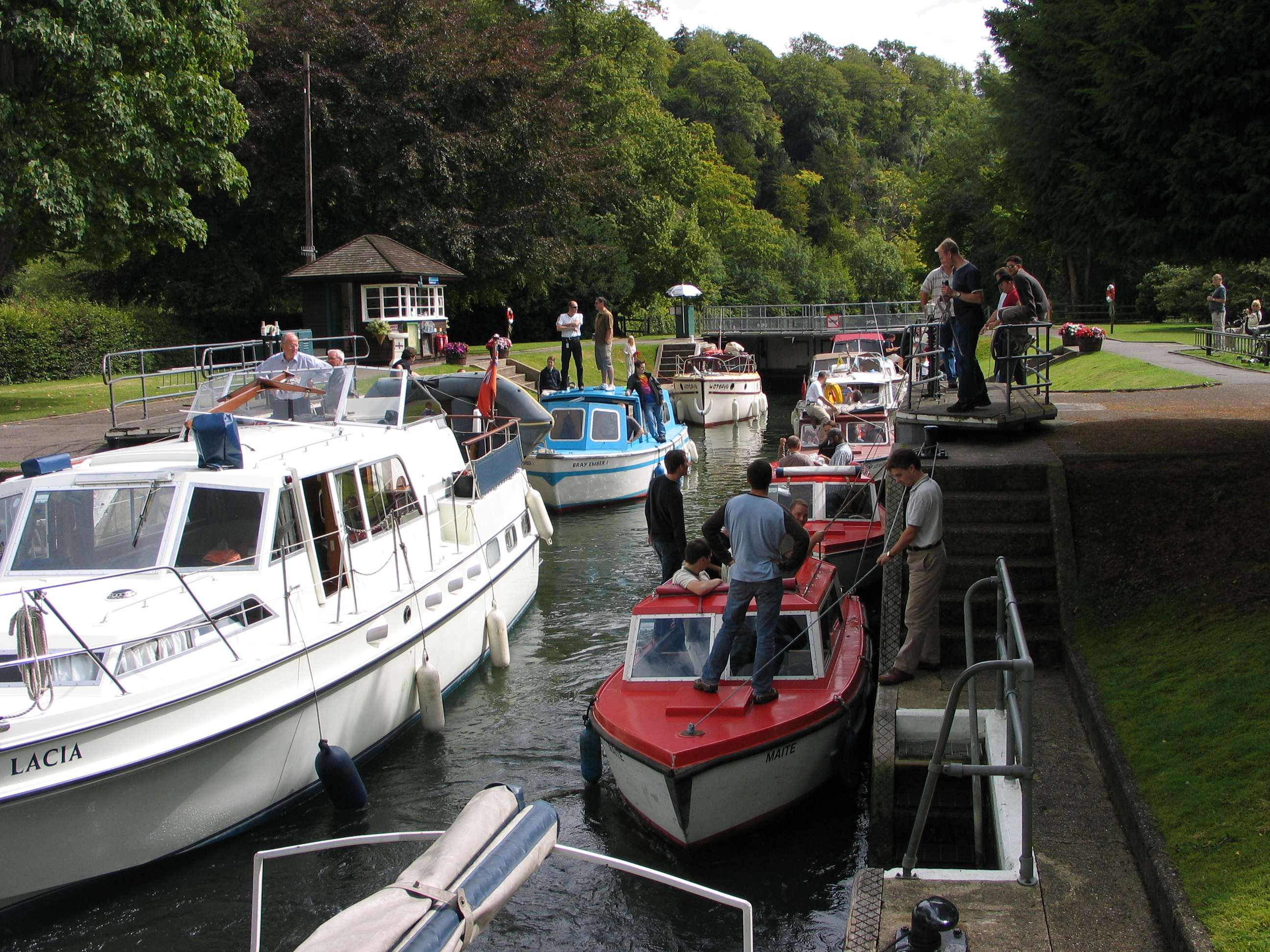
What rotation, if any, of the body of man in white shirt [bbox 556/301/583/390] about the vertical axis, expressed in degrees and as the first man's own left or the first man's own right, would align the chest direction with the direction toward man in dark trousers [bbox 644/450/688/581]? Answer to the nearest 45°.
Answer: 0° — they already face them

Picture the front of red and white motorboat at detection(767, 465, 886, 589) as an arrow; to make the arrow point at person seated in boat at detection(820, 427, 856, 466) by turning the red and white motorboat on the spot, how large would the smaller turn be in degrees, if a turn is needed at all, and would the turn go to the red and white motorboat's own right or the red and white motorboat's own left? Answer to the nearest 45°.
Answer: approximately 180°

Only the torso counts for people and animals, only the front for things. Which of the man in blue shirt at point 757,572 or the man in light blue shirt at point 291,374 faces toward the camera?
the man in light blue shirt

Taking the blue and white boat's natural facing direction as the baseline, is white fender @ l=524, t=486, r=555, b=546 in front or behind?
in front

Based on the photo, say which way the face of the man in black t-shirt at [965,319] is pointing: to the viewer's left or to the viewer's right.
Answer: to the viewer's left

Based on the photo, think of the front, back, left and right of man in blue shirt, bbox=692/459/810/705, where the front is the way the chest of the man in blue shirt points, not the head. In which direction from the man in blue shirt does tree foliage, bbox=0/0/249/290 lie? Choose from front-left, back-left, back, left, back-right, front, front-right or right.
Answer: front-left

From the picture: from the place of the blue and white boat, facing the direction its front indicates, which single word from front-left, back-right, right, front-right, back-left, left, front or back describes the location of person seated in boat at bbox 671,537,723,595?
front-left

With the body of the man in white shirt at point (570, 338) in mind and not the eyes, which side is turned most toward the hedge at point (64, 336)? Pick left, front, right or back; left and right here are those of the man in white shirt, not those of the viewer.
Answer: right

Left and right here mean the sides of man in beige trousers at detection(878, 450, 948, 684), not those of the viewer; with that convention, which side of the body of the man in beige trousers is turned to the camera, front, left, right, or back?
left

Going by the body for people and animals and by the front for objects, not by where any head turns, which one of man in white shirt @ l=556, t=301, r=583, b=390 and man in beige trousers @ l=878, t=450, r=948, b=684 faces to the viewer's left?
the man in beige trousers

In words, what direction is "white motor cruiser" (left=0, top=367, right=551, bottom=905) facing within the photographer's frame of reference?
facing the viewer and to the left of the viewer

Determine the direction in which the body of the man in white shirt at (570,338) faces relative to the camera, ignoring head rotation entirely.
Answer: toward the camera

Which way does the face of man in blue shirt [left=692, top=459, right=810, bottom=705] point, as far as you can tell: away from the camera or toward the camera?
away from the camera

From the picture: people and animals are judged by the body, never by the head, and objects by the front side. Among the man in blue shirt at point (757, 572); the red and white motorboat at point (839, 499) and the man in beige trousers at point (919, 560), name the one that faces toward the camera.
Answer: the red and white motorboat

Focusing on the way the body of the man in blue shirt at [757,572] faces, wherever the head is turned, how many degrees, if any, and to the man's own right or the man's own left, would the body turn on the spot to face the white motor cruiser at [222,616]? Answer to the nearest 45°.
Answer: approximately 90° to the man's own left

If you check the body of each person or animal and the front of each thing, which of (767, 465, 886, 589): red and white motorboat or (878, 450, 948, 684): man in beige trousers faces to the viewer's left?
the man in beige trousers

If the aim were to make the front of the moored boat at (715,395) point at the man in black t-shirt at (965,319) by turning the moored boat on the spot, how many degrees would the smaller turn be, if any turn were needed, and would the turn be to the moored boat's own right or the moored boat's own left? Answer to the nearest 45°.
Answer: approximately 45° to the moored boat's own left

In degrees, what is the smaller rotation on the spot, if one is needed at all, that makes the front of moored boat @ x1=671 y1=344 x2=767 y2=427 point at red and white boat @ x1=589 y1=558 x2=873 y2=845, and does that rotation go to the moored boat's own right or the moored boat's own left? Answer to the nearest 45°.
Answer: approximately 45° to the moored boat's own left
